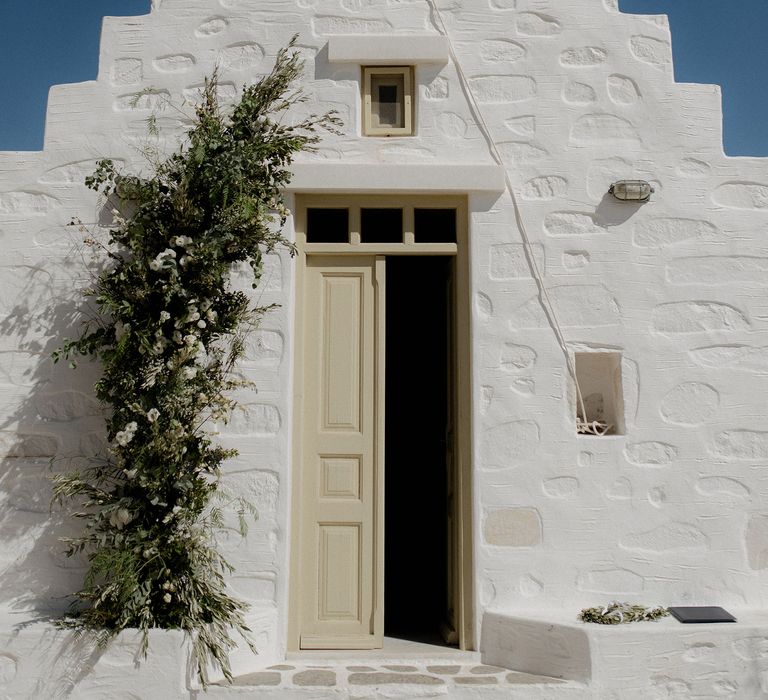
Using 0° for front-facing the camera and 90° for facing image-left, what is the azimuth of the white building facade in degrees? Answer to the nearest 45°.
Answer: approximately 0°
